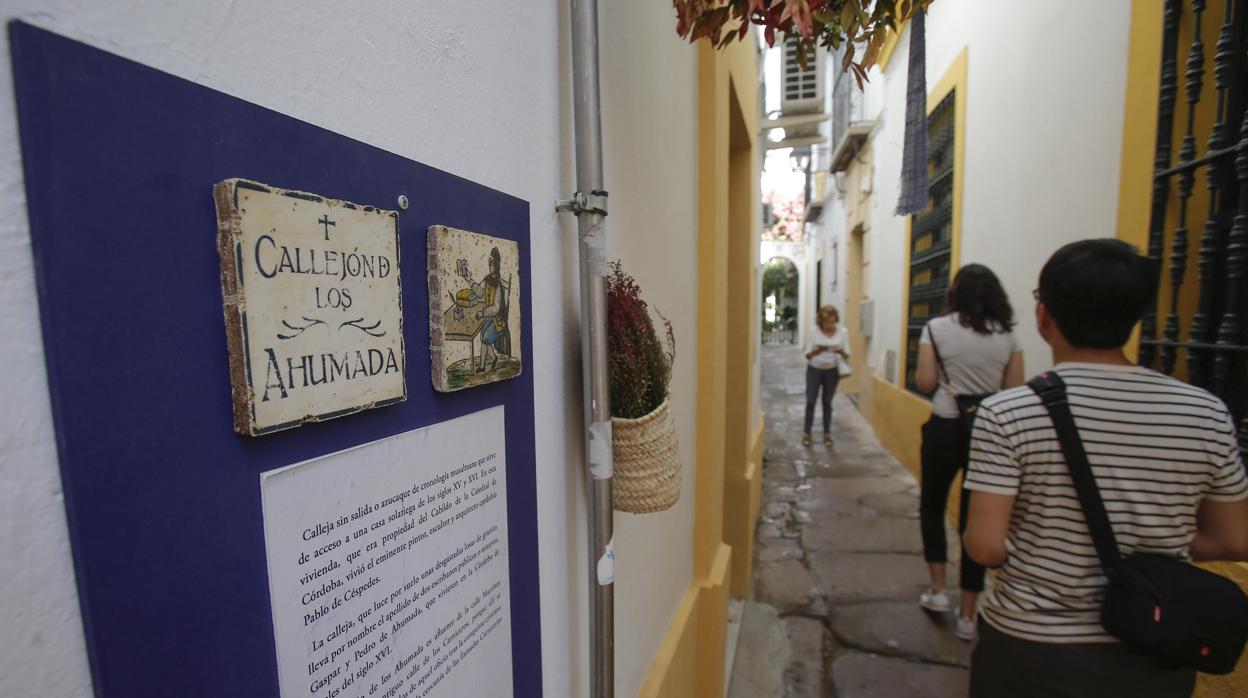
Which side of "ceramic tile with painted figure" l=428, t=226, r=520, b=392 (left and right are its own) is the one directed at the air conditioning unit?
left

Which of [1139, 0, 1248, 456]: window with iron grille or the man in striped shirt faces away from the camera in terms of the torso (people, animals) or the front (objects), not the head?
the man in striped shirt

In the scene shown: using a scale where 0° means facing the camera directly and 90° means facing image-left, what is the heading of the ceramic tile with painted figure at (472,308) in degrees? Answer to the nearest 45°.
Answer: approximately 315°

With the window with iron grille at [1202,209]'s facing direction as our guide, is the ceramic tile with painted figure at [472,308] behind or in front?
in front

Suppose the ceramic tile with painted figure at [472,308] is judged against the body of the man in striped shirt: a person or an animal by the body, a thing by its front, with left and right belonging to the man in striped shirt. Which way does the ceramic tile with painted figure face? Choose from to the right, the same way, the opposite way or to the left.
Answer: to the right

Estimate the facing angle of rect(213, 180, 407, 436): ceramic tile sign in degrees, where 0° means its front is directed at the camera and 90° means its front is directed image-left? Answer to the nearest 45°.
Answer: approximately 315°

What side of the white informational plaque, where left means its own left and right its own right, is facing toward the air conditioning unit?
left

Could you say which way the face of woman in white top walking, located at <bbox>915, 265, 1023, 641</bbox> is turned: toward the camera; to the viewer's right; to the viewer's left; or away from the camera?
away from the camera

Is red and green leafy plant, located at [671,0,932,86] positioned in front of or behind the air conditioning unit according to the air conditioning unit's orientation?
in front

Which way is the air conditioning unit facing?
toward the camera

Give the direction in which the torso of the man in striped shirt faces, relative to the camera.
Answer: away from the camera

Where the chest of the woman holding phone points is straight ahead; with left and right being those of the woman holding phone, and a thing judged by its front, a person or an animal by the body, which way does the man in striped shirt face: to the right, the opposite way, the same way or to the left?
the opposite way

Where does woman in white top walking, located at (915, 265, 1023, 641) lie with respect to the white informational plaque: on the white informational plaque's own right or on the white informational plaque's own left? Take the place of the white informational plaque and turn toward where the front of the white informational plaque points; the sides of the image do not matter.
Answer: on the white informational plaque's own left
